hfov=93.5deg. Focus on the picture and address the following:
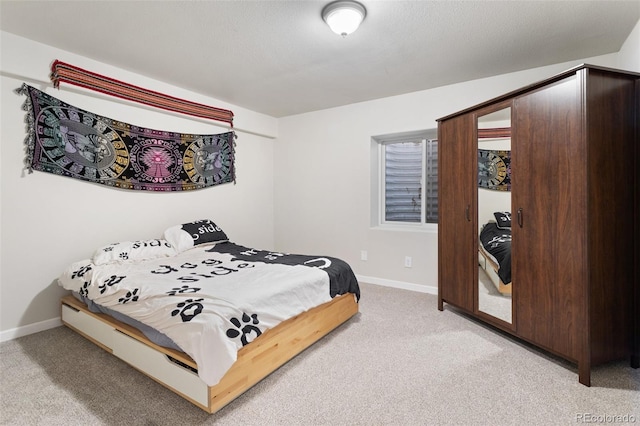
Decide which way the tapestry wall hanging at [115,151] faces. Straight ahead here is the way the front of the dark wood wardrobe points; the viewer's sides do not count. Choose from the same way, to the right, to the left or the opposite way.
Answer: the opposite way

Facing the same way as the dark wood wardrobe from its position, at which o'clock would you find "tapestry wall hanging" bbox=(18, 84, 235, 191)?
The tapestry wall hanging is roughly at 1 o'clock from the dark wood wardrobe.

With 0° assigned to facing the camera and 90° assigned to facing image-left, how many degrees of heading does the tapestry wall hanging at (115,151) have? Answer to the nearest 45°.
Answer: approximately 315°

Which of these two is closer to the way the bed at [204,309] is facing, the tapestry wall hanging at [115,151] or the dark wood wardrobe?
the dark wood wardrobe

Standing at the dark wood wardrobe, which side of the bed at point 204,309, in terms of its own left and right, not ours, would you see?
front

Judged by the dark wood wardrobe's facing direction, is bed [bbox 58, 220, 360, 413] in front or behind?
in front

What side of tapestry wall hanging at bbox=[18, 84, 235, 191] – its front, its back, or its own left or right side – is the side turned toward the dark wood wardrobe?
front

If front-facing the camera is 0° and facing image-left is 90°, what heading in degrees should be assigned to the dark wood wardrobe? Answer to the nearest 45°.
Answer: approximately 45°

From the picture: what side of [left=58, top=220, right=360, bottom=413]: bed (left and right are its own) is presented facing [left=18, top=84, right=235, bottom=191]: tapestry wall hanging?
back

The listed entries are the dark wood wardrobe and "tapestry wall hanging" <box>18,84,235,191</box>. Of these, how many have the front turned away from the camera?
0

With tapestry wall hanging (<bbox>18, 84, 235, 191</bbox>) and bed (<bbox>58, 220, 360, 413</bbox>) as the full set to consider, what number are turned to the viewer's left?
0
